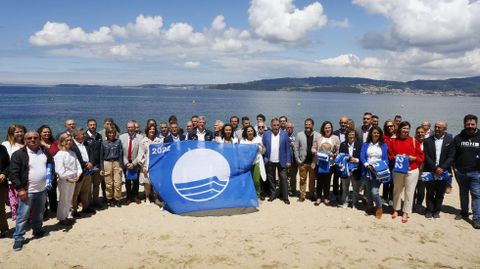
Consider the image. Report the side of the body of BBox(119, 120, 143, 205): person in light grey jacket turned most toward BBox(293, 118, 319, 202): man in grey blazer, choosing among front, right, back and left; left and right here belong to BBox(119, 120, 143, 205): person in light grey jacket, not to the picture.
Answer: left

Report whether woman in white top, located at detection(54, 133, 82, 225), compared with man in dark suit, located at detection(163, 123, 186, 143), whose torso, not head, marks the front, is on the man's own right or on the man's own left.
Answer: on the man's own right

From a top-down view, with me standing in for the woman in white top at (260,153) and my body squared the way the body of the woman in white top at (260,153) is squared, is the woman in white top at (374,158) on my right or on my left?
on my left

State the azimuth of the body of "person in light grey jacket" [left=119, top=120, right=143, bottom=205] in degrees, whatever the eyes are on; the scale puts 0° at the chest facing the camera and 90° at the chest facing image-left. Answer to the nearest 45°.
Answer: approximately 0°

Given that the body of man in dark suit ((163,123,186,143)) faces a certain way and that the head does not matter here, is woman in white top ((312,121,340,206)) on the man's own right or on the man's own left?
on the man's own left

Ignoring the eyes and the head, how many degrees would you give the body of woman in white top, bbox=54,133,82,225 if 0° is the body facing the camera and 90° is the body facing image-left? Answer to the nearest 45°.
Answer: approximately 315°

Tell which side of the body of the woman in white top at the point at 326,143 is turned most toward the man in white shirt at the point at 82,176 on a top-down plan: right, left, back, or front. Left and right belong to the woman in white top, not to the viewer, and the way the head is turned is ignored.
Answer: right

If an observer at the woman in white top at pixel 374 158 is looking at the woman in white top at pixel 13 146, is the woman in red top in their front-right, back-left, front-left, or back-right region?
back-left

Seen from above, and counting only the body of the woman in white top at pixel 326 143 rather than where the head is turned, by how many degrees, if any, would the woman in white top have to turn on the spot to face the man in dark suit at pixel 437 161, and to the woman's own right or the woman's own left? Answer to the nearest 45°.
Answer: approximately 90° to the woman's own left
